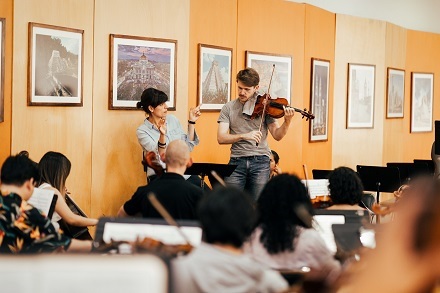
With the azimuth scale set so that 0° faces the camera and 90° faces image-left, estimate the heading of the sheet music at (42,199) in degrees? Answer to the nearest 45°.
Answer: approximately 45°

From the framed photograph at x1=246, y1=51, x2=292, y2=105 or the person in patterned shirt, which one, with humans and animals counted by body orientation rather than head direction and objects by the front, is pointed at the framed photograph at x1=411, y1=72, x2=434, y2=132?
the person in patterned shirt

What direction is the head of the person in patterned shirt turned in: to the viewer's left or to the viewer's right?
to the viewer's right

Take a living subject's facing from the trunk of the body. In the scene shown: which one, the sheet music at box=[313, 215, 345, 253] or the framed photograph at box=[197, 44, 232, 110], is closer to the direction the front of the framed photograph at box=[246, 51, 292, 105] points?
the sheet music

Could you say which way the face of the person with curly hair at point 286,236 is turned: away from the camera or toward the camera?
away from the camera

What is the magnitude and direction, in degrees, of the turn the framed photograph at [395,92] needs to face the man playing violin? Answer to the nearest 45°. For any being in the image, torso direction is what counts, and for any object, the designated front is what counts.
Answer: approximately 45° to its right

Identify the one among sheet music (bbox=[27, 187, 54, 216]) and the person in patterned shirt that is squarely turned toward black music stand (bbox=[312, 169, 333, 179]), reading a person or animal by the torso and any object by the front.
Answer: the person in patterned shirt

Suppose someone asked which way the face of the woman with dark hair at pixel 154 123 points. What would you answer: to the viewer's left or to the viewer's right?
to the viewer's right

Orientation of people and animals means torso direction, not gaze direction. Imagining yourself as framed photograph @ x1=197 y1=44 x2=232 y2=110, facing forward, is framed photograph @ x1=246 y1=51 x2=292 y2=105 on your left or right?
on your left

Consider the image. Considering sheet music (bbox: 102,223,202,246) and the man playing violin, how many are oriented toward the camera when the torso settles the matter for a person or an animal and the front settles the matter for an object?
2

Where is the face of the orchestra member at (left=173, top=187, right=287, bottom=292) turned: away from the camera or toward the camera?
away from the camera

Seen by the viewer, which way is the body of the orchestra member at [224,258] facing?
away from the camera

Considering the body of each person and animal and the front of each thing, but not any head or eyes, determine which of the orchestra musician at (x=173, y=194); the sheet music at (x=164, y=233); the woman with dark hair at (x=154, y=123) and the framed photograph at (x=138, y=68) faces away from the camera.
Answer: the orchestra musician
